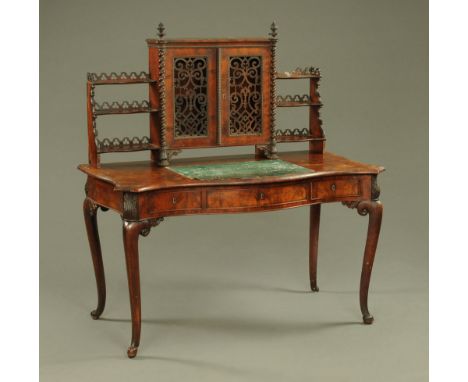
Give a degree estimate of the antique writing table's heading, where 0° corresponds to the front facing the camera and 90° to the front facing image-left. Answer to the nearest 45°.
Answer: approximately 315°
